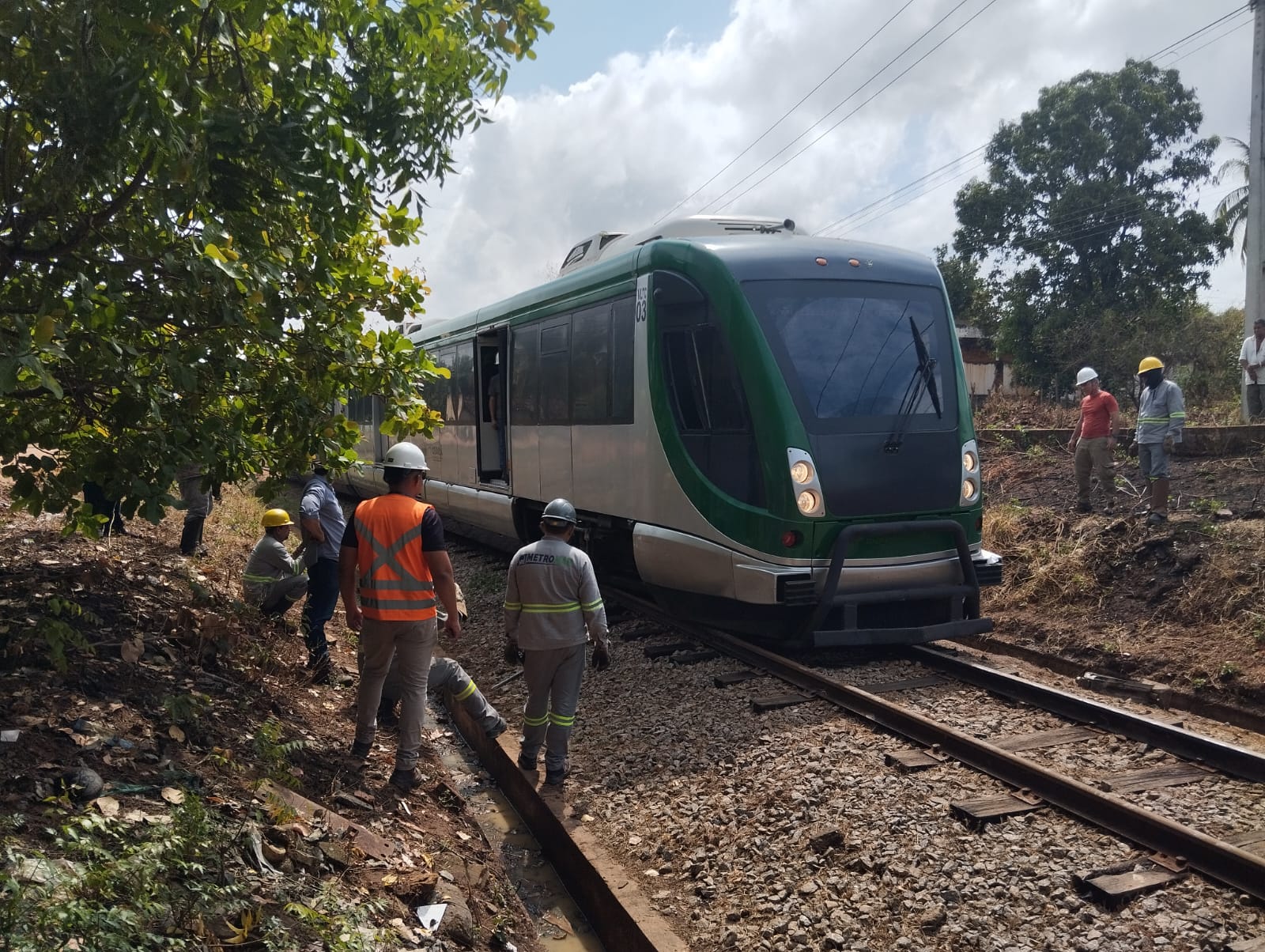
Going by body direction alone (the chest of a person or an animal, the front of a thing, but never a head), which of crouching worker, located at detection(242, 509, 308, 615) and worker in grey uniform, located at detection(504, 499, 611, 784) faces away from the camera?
the worker in grey uniform

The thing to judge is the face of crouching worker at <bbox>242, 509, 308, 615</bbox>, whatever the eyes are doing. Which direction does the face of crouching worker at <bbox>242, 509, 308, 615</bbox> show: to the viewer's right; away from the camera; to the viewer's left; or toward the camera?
to the viewer's right

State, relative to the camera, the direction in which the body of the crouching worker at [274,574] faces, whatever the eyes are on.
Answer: to the viewer's right

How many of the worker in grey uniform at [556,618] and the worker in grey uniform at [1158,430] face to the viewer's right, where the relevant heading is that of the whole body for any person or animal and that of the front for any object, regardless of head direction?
0

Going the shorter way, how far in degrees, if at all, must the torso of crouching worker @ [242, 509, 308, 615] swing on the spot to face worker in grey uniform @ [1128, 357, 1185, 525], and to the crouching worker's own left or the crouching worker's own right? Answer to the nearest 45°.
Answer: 0° — they already face them

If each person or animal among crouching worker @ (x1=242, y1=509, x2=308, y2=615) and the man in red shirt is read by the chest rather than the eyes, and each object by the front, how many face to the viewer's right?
1

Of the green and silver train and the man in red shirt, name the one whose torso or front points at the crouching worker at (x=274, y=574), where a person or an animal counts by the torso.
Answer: the man in red shirt

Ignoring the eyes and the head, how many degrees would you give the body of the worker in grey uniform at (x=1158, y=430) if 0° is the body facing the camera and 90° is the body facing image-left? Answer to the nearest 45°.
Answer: approximately 45°

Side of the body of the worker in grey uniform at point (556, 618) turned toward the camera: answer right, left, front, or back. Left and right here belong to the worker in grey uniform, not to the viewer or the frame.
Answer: back

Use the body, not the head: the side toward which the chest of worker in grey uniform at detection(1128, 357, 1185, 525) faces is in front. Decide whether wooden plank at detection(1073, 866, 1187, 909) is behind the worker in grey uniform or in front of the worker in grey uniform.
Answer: in front

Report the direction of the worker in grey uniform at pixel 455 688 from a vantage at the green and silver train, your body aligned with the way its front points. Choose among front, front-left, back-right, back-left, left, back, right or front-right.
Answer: right

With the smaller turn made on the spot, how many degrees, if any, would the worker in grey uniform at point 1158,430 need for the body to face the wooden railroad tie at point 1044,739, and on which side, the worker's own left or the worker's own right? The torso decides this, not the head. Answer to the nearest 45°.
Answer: approximately 45° to the worker's own left

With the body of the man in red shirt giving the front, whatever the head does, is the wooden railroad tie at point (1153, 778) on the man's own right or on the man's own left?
on the man's own left

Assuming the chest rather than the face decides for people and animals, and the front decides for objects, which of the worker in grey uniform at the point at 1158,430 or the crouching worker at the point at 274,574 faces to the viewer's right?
the crouching worker
